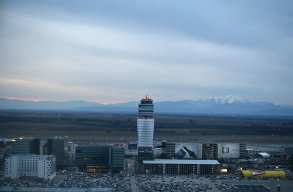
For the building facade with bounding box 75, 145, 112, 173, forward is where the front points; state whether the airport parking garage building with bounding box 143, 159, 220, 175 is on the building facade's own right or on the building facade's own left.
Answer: on the building facade's own left

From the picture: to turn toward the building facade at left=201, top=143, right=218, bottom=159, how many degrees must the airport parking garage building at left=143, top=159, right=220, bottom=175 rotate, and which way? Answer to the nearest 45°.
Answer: approximately 180°

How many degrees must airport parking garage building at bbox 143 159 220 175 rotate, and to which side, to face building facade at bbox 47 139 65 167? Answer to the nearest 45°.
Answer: approximately 90° to its right

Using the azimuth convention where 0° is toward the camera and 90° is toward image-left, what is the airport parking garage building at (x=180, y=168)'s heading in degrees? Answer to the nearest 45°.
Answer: approximately 0°

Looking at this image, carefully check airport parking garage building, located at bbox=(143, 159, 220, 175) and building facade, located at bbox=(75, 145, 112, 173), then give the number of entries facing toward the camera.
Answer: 2

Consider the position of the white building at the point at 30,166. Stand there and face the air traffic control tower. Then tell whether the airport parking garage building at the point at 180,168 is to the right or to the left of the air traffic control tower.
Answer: right

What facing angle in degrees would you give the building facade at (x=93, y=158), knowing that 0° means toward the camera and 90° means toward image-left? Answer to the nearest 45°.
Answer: approximately 0°

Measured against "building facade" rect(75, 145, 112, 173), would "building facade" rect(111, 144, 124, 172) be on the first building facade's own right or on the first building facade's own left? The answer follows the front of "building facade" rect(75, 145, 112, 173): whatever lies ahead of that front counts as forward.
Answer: on the first building facade's own left

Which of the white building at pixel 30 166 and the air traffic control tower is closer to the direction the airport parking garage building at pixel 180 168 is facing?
the white building
